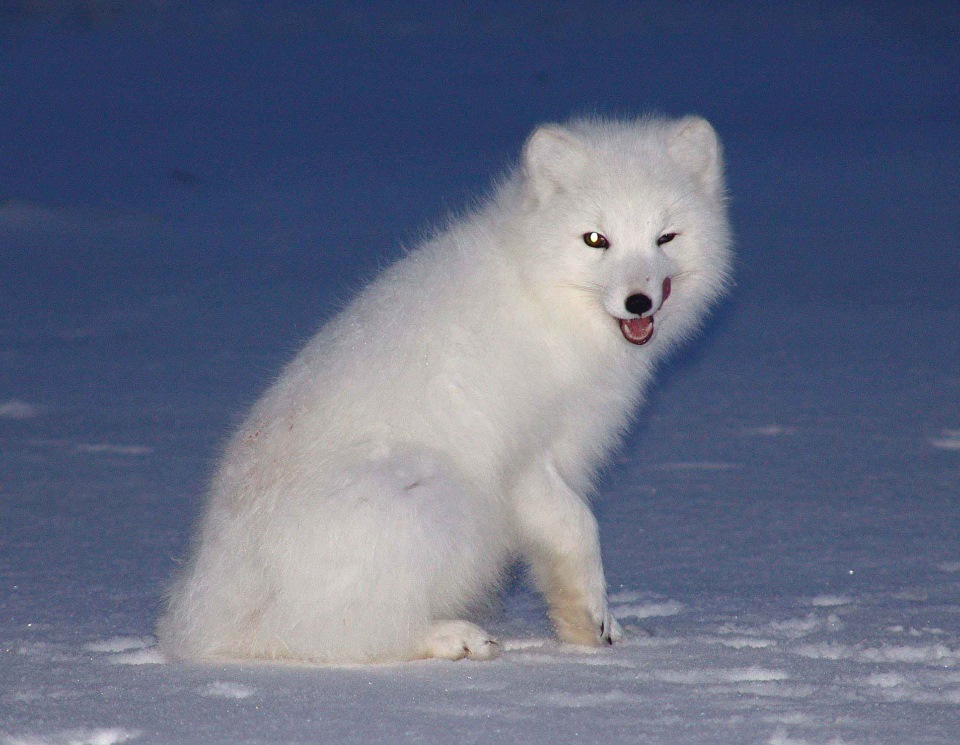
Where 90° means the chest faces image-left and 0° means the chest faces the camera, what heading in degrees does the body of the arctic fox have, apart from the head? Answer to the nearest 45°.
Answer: approximately 270°
